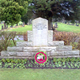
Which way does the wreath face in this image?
toward the camera

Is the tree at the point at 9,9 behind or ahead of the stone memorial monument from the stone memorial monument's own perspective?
behind

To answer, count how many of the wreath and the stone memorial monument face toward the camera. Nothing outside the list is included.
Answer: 2

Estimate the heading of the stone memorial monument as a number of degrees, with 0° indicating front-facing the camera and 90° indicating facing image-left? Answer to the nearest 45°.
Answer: approximately 0°
